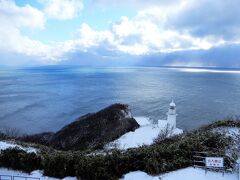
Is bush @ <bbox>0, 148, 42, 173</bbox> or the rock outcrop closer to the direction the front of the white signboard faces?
the bush

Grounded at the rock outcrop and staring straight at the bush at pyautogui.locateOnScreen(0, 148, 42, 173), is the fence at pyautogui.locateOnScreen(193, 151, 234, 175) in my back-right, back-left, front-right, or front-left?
front-left

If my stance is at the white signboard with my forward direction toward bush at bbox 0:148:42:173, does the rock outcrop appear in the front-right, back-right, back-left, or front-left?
front-right

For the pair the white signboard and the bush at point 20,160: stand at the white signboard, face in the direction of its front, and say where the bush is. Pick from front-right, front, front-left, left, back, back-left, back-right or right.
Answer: right

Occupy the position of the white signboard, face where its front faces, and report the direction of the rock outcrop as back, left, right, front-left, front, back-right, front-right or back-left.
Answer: back-right

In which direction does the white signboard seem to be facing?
toward the camera

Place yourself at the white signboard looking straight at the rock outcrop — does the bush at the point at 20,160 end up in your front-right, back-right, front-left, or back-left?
front-left
